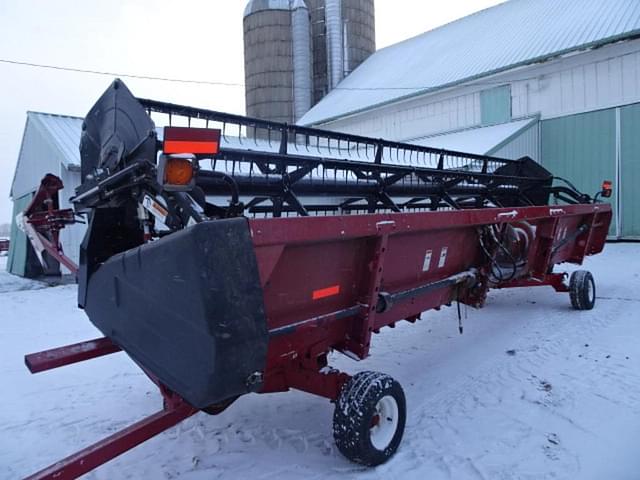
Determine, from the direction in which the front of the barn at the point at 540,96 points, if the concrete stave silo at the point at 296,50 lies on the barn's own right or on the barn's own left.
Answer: on the barn's own right

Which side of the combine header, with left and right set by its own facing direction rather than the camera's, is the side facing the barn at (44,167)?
front

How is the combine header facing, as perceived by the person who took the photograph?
facing away from the viewer and to the left of the viewer

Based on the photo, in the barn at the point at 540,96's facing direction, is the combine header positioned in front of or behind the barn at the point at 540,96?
in front

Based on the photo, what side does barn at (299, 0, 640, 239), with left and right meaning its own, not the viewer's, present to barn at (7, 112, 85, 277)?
front

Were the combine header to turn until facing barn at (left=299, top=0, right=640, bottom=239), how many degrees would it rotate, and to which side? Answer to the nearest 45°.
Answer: approximately 90° to its right

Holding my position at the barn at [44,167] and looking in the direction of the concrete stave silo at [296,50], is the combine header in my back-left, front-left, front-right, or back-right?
back-right

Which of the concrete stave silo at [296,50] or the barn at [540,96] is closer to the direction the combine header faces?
the concrete stave silo

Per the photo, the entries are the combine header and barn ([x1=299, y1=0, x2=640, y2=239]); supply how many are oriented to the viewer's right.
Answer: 0
